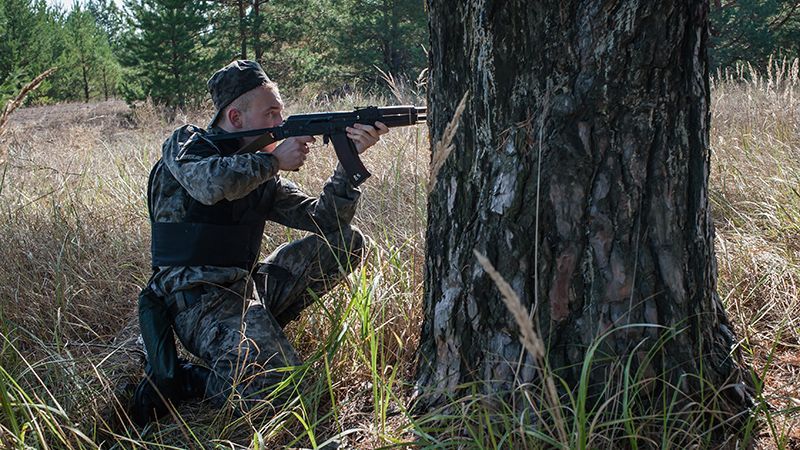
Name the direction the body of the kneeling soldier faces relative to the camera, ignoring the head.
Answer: to the viewer's right

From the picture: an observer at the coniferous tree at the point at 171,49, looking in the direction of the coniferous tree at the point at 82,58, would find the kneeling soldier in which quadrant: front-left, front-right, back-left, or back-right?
back-left

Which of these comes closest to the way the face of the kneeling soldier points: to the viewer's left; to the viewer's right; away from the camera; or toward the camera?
to the viewer's right

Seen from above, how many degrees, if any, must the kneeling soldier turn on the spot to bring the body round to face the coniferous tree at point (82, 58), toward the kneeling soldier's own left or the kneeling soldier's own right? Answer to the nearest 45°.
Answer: approximately 90° to the kneeling soldier's own left

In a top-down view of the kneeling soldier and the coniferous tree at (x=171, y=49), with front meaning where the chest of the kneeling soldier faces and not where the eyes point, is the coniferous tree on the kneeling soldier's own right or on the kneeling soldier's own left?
on the kneeling soldier's own left

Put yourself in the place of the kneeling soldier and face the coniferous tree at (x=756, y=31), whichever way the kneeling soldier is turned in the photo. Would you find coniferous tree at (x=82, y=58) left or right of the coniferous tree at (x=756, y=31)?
left

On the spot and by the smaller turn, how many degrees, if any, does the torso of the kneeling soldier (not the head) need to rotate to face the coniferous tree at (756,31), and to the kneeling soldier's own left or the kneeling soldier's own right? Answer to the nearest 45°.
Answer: approximately 45° to the kneeling soldier's own left
